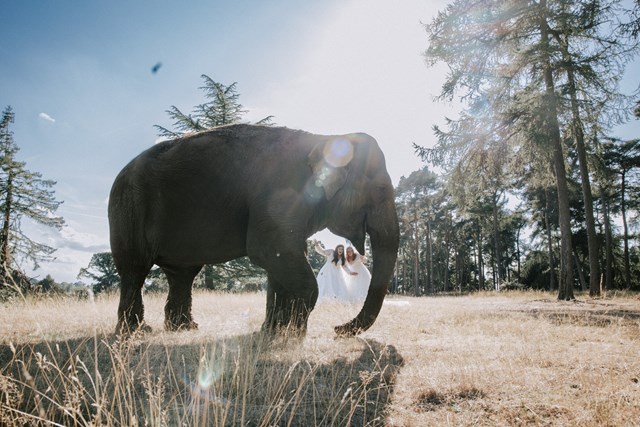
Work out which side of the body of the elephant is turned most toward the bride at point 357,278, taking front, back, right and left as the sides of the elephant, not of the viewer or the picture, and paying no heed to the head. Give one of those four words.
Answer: left

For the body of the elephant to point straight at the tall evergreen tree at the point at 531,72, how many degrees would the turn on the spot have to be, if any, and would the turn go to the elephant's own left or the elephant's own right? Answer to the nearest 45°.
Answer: approximately 45° to the elephant's own left

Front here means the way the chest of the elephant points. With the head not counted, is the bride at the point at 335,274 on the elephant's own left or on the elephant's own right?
on the elephant's own left

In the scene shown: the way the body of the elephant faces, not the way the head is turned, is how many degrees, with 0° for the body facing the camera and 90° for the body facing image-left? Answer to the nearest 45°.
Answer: approximately 270°
